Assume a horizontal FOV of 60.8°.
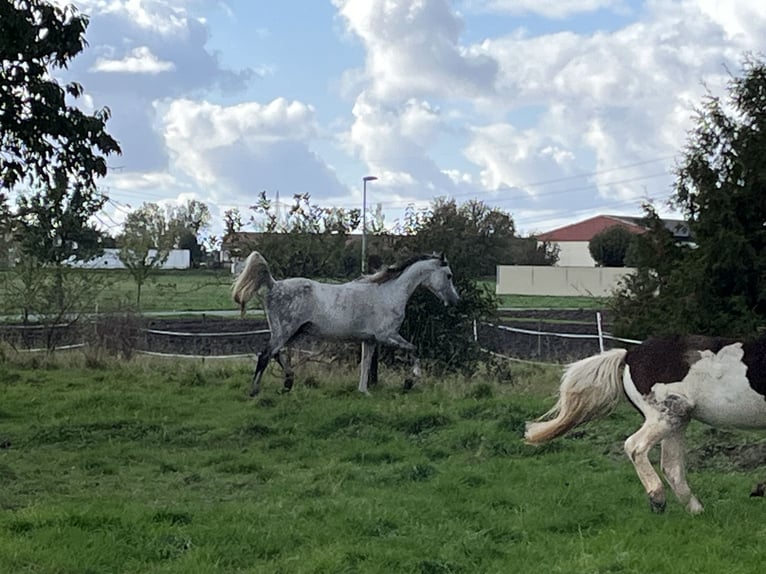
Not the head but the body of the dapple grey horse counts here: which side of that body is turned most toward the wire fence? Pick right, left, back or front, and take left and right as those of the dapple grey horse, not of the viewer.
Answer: left

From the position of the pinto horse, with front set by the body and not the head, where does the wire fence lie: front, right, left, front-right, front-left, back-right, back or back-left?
back-left

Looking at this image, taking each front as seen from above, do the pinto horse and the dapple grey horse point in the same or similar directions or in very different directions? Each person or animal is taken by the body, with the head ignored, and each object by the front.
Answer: same or similar directions

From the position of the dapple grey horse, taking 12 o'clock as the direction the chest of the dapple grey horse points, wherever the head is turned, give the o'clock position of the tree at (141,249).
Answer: The tree is roughly at 8 o'clock from the dapple grey horse.

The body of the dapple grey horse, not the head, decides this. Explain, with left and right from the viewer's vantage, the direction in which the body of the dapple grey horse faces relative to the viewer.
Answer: facing to the right of the viewer

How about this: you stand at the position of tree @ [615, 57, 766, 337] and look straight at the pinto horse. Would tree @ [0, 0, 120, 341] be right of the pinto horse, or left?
right

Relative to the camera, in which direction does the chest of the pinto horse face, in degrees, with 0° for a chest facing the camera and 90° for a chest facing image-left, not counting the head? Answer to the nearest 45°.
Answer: approximately 270°

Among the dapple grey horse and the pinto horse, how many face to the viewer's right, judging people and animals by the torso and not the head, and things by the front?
2
